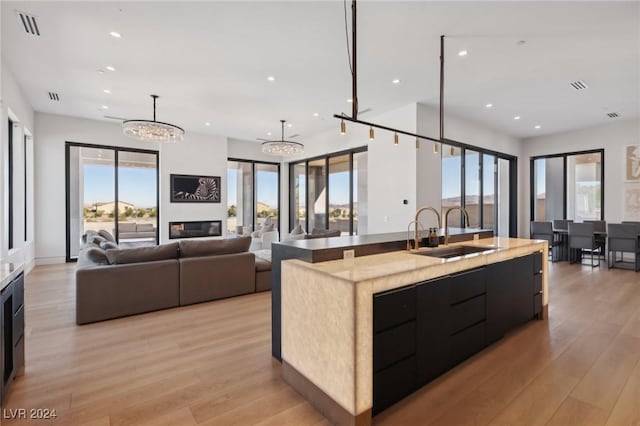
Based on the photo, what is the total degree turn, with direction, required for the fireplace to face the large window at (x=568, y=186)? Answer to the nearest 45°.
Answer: approximately 45° to its left

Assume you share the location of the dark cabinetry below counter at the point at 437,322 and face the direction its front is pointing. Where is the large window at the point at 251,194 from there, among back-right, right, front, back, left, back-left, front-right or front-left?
back

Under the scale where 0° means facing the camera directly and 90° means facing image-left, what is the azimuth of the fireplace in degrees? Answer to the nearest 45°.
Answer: approximately 0°

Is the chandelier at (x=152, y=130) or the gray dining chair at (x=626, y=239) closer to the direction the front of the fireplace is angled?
the chandelier

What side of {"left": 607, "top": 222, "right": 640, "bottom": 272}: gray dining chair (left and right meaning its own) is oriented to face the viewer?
back

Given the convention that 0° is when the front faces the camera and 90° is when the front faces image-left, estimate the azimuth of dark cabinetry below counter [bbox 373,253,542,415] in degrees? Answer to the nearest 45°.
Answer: approximately 315°

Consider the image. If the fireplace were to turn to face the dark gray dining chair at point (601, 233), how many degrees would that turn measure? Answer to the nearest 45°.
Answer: approximately 45° to its left

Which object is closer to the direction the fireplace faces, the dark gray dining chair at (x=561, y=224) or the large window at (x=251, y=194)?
the dark gray dining chair

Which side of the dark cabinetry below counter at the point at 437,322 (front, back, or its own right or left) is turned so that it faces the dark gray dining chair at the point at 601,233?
left

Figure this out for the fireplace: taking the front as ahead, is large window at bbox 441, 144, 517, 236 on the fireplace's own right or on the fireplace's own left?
on the fireplace's own left

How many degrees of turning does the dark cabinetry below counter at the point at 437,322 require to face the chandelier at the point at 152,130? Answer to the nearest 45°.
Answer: approximately 135° to its right

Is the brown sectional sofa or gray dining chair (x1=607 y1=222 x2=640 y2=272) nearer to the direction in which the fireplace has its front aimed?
the brown sectional sofa

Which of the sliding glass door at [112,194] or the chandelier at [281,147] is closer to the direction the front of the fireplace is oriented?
the chandelier
